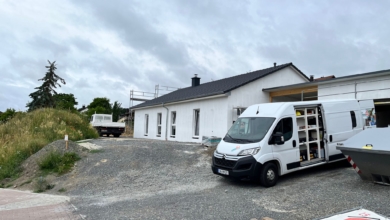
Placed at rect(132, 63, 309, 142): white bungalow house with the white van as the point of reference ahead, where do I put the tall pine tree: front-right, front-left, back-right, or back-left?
back-right

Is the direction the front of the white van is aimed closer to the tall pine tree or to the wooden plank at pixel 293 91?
the tall pine tree

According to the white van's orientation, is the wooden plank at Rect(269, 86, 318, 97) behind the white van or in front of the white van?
behind

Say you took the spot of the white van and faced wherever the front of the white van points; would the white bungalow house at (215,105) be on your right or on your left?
on your right

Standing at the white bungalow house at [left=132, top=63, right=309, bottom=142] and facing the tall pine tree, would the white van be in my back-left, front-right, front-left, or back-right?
back-left

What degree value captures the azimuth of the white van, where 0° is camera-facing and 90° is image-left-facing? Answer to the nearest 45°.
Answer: approximately 45°

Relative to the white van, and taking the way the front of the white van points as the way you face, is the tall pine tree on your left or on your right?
on your right
